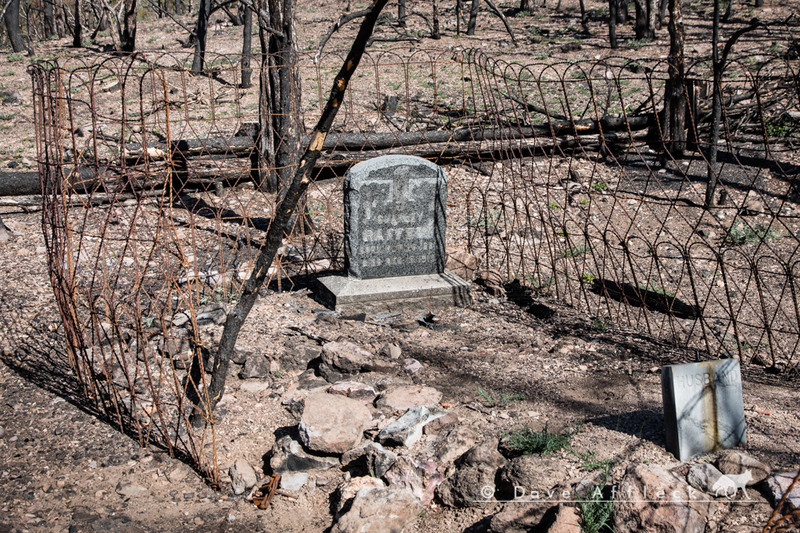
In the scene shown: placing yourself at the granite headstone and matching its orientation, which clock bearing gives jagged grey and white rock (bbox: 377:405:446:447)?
The jagged grey and white rock is roughly at 12 o'clock from the granite headstone.

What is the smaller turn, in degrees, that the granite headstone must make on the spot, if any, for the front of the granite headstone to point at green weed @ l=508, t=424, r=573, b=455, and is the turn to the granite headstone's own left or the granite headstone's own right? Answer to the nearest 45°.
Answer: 0° — it already faces it

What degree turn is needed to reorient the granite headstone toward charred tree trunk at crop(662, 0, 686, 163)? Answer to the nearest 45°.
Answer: approximately 135° to its left

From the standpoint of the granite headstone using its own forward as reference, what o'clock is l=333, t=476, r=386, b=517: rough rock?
The rough rock is roughly at 12 o'clock from the granite headstone.

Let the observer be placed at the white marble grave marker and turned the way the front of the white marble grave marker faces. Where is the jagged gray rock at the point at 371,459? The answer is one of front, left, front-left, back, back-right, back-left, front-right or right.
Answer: back-right

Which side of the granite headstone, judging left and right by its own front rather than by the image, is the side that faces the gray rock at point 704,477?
front

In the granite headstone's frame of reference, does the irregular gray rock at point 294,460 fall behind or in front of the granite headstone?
in front

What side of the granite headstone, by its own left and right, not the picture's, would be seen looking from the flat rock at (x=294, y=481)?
front

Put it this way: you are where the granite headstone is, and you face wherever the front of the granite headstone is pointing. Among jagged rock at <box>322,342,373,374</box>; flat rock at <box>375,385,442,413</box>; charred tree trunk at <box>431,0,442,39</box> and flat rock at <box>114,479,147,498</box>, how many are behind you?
1

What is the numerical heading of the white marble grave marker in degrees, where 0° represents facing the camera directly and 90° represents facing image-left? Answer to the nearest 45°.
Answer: approximately 315°

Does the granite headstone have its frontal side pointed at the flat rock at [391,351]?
yes

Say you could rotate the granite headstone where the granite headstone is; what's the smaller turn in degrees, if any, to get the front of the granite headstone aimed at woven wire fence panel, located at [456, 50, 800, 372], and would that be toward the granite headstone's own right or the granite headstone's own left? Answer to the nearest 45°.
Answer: approximately 135° to the granite headstone's own left

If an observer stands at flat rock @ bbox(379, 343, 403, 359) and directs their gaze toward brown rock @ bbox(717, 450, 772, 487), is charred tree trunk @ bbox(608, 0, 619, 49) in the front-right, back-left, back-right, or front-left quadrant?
back-left

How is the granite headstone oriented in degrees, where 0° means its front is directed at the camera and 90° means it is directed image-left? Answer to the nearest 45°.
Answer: approximately 0°

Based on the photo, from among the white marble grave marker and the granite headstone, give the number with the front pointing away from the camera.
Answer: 0

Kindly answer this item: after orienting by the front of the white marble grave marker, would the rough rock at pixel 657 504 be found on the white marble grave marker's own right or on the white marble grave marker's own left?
on the white marble grave marker's own right

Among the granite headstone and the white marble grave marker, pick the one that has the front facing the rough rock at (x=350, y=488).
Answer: the granite headstone
